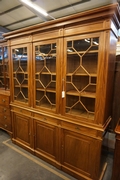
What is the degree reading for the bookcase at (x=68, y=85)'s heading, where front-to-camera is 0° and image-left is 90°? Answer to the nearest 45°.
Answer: approximately 45°

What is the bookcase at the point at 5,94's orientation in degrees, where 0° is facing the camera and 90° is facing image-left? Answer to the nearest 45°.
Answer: approximately 45°

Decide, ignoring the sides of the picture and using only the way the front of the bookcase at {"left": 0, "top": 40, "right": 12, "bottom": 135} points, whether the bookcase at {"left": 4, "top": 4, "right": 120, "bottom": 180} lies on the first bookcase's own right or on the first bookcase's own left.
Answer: on the first bookcase's own left

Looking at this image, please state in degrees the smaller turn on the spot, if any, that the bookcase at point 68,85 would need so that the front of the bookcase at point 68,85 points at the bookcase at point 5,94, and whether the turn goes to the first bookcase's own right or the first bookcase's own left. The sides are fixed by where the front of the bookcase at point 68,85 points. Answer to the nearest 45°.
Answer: approximately 90° to the first bookcase's own right
